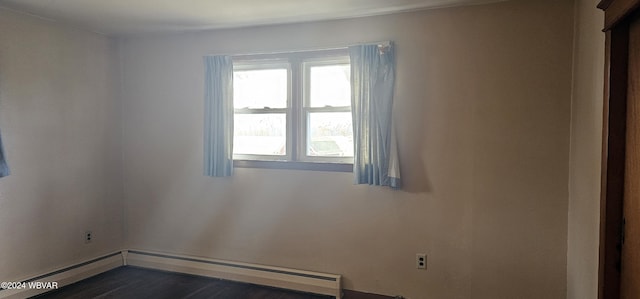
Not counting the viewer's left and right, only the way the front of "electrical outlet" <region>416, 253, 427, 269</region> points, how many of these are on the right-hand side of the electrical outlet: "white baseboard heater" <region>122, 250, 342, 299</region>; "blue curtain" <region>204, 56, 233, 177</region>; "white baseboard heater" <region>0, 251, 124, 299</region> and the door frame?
3

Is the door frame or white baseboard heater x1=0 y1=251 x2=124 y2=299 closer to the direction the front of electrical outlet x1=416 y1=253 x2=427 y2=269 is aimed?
the door frame

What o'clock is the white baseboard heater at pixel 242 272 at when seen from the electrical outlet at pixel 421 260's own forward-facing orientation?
The white baseboard heater is roughly at 3 o'clock from the electrical outlet.

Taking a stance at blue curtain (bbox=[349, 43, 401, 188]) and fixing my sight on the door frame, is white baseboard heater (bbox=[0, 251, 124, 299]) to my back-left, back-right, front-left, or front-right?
back-right

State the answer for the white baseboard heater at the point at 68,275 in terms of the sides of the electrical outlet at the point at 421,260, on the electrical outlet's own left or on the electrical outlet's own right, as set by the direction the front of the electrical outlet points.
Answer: on the electrical outlet's own right

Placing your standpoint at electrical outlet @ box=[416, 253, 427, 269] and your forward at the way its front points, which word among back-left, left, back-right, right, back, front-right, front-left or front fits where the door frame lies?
front-left

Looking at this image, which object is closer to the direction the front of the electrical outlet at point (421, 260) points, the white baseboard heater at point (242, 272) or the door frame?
the door frame

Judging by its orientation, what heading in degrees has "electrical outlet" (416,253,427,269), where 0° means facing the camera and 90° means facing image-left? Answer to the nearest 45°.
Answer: approximately 0°

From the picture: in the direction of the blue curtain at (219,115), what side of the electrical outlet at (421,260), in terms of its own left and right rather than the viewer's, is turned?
right
